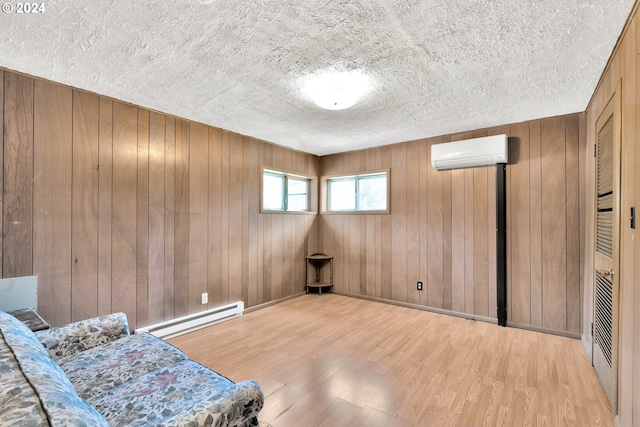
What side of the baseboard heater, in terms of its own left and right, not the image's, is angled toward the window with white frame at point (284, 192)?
left

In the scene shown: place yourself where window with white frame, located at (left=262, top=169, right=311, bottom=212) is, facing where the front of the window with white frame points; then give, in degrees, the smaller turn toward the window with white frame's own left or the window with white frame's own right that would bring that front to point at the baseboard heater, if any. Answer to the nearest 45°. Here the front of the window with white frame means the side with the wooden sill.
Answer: approximately 90° to the window with white frame's own right

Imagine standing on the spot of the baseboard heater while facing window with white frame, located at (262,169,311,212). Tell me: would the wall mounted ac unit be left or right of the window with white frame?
right

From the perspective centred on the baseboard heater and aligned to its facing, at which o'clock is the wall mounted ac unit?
The wall mounted ac unit is roughly at 11 o'clock from the baseboard heater.

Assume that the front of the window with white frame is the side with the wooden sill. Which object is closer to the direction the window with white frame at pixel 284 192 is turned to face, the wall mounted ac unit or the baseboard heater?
the wall mounted ac unit

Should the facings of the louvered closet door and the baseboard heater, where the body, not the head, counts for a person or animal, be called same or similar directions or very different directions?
very different directions

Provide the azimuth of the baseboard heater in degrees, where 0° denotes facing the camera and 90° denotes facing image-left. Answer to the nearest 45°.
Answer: approximately 315°

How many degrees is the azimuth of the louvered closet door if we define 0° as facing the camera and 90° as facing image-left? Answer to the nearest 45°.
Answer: approximately 90°

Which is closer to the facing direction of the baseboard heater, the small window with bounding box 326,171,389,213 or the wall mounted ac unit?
the wall mounted ac unit

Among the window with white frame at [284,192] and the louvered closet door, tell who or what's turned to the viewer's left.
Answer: the louvered closet door

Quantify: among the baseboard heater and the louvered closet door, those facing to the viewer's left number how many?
1
